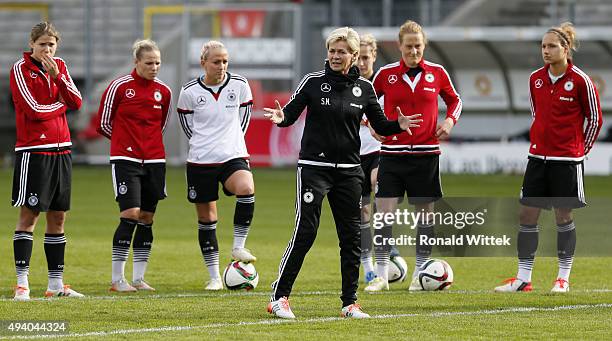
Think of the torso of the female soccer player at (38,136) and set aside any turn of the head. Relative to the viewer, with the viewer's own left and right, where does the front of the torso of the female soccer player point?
facing the viewer and to the right of the viewer

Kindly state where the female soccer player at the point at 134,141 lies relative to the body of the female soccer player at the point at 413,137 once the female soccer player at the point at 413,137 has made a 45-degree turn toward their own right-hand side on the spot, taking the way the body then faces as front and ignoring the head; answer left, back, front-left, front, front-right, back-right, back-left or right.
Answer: front-right

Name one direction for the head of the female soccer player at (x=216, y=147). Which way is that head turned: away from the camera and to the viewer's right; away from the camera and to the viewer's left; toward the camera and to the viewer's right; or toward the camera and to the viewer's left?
toward the camera and to the viewer's right

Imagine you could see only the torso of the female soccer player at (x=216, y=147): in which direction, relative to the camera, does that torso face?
toward the camera

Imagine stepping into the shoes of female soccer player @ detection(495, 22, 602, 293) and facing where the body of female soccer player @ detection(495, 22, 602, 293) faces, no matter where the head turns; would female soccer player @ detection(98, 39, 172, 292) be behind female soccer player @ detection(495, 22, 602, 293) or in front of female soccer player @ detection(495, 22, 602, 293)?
in front

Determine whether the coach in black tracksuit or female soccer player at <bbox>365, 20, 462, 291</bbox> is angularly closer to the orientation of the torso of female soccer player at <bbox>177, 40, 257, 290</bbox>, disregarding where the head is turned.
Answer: the coach in black tracksuit

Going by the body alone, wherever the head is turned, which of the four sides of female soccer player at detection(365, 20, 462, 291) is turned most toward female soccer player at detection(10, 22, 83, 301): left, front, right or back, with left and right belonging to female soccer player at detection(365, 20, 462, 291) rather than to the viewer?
right

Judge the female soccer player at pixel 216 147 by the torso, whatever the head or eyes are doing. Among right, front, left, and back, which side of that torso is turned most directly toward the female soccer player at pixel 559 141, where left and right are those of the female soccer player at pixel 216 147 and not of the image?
left

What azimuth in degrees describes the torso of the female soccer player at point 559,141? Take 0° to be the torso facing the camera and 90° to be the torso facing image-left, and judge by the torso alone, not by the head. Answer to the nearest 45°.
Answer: approximately 45°

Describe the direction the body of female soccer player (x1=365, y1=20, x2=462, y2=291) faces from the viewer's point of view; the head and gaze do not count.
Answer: toward the camera

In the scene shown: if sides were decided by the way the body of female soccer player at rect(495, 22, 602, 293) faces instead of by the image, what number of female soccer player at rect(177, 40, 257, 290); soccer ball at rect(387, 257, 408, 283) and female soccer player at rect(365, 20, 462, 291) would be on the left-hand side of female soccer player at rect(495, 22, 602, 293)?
0

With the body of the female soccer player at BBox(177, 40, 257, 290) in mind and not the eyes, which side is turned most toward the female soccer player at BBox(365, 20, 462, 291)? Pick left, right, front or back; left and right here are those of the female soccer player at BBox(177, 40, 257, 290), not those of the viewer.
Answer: left

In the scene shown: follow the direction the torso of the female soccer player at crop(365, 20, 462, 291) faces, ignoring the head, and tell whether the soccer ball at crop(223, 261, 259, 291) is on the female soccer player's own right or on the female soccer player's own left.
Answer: on the female soccer player's own right
